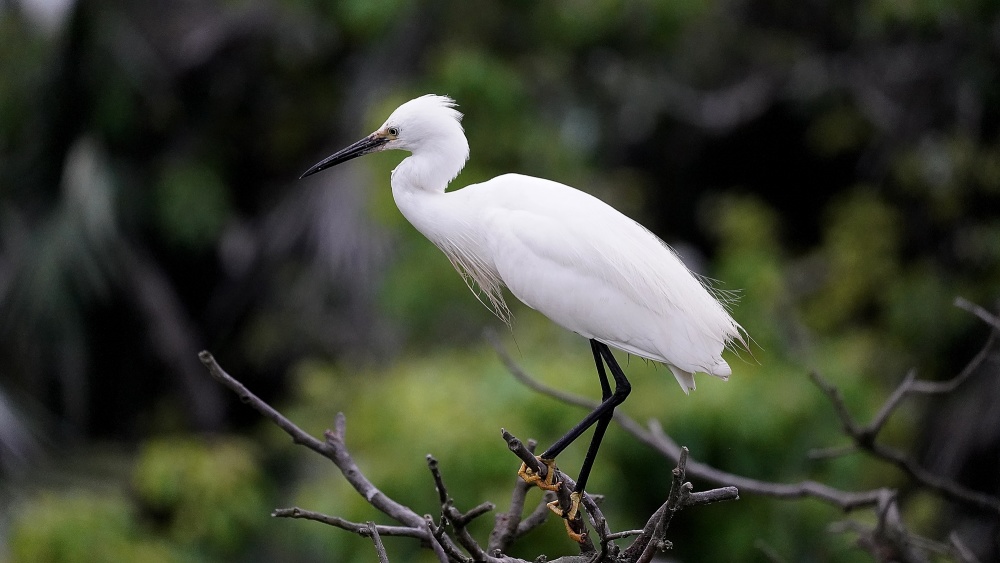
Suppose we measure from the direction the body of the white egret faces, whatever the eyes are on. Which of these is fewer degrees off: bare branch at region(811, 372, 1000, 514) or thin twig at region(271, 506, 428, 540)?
the thin twig

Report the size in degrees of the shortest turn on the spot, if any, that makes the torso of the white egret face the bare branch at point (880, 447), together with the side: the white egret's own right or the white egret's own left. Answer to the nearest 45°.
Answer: approximately 135° to the white egret's own right

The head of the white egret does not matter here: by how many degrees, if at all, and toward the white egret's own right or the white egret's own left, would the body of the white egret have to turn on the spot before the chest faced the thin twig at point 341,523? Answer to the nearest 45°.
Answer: approximately 45° to the white egret's own left

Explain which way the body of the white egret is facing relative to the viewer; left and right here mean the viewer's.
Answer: facing to the left of the viewer
